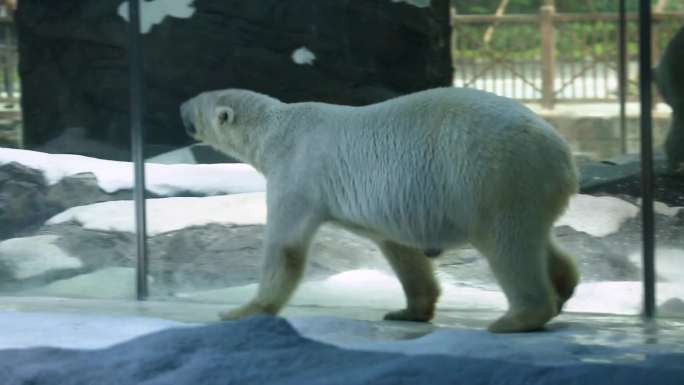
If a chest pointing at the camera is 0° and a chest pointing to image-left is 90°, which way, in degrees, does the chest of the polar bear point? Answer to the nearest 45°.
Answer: approximately 90°

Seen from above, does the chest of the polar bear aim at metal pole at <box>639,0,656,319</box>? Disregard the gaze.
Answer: no

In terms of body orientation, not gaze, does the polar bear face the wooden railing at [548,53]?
no

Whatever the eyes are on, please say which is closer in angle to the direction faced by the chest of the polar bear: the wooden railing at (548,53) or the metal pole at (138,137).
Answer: the metal pole

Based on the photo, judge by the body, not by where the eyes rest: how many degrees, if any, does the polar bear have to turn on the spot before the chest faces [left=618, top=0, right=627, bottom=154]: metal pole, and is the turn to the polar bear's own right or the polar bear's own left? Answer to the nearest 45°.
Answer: approximately 135° to the polar bear's own right
